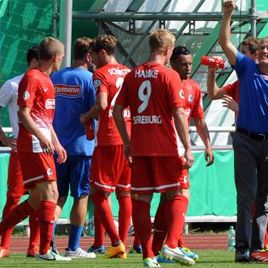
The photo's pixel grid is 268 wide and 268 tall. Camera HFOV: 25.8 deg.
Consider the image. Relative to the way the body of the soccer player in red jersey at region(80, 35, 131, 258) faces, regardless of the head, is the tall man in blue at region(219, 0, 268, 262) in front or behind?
behind

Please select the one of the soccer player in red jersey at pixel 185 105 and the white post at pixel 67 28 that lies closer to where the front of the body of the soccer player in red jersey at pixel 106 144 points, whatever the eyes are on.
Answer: the white post

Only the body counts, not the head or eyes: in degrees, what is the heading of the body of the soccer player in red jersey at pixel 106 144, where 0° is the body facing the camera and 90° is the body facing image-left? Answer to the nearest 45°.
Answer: approximately 135°

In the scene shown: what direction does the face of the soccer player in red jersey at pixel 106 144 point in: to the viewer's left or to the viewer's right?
to the viewer's left

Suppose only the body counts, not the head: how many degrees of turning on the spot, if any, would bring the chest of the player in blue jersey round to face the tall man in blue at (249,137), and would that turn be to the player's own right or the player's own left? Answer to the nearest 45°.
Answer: approximately 90° to the player's own right

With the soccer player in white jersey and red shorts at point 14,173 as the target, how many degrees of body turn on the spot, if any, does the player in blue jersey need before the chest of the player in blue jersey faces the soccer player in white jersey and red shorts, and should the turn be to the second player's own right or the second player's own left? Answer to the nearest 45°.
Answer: approximately 135° to the second player's own left
